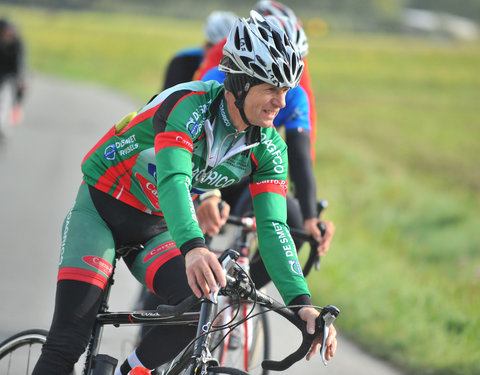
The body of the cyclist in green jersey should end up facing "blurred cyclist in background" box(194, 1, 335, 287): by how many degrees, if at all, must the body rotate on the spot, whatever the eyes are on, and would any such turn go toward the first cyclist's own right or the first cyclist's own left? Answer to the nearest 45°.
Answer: approximately 90° to the first cyclist's own left

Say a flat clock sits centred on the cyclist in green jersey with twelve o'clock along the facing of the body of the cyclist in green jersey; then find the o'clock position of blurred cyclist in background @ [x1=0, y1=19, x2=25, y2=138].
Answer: The blurred cyclist in background is roughly at 7 o'clock from the cyclist in green jersey.

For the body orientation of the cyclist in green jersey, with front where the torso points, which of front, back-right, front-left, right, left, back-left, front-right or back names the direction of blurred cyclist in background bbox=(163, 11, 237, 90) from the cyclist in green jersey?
back-left

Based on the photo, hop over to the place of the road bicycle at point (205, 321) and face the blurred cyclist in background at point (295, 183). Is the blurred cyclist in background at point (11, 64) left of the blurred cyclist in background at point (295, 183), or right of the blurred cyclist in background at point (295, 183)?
left

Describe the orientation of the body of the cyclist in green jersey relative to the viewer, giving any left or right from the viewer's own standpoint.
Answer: facing the viewer and to the right of the viewer
